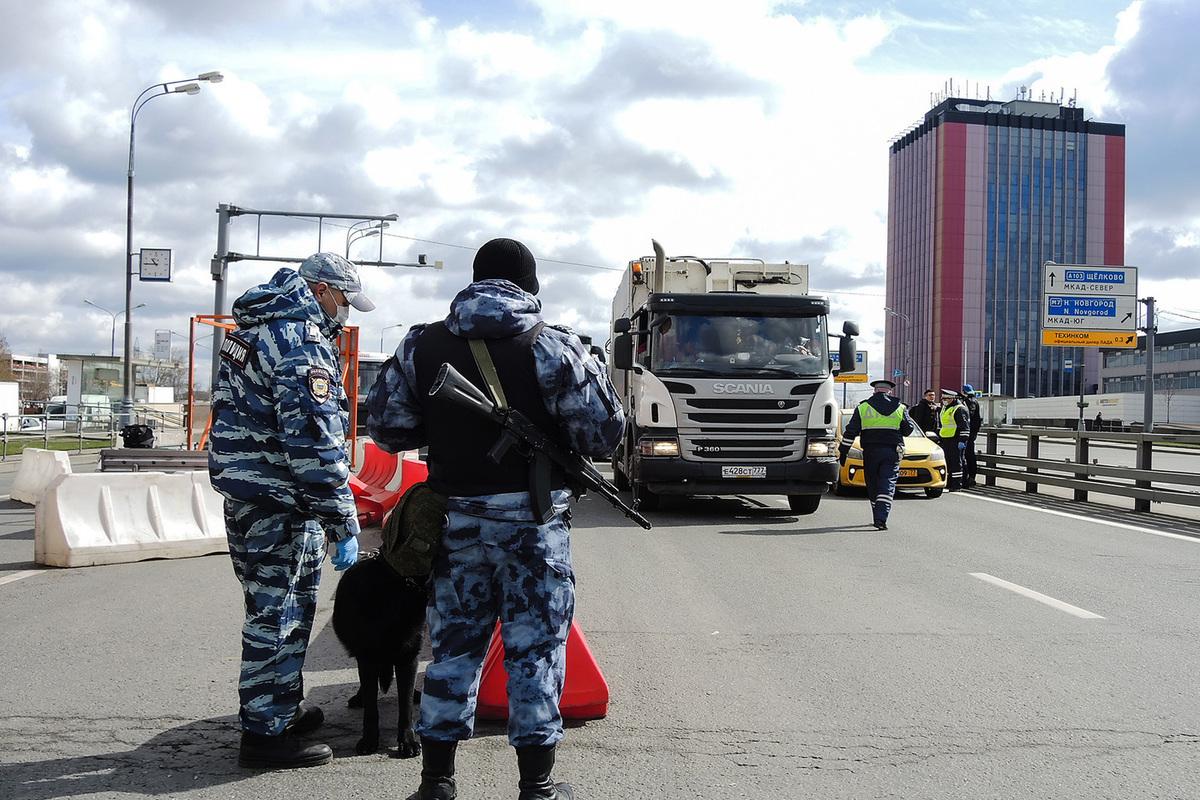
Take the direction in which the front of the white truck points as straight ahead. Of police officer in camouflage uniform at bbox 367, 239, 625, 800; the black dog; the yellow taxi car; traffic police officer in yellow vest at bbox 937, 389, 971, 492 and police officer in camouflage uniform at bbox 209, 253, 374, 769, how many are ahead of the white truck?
3

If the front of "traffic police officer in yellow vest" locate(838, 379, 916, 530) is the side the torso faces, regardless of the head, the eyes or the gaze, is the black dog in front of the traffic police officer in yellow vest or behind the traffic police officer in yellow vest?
behind

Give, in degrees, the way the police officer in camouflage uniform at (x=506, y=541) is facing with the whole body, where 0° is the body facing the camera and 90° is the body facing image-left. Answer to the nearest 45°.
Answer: approximately 180°

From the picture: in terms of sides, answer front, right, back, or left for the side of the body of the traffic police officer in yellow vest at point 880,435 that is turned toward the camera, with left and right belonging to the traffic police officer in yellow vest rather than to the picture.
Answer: back

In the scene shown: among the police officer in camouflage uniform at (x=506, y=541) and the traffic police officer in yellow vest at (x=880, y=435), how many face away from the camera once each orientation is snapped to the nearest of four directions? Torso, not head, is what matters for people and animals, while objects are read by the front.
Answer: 2

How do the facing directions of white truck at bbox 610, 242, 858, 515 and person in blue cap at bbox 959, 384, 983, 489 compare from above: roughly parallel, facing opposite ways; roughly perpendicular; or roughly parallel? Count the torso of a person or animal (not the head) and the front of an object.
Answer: roughly perpendicular

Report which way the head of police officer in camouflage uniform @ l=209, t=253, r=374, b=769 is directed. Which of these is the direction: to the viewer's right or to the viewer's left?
to the viewer's right

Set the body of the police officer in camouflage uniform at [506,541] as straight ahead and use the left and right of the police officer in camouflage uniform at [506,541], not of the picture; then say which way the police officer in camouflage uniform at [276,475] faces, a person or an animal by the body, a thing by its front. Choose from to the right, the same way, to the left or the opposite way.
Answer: to the right
